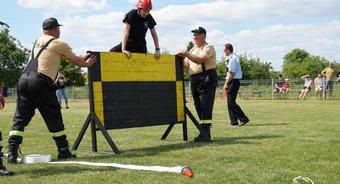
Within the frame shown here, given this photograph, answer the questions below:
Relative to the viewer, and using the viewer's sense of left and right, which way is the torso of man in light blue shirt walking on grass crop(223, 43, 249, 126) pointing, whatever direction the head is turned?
facing to the left of the viewer

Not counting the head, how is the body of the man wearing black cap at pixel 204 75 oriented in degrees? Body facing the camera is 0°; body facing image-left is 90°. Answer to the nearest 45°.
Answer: approximately 45°

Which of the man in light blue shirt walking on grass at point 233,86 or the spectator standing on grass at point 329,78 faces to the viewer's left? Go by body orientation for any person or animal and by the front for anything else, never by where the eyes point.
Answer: the man in light blue shirt walking on grass at point 233,86

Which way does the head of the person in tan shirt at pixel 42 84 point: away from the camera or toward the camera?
away from the camera

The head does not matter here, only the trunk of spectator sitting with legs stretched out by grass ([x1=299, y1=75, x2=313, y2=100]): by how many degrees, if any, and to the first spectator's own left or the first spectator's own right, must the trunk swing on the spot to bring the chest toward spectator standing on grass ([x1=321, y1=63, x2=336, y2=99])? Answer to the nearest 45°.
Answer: approximately 90° to the first spectator's own left

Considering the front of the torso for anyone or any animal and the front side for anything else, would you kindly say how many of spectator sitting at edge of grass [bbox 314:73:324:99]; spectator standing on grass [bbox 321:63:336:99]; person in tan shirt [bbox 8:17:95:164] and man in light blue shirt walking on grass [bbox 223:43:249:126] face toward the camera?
2

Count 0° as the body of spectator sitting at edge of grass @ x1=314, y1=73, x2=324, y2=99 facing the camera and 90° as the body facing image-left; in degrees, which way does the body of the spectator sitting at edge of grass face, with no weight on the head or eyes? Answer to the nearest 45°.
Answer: approximately 0°

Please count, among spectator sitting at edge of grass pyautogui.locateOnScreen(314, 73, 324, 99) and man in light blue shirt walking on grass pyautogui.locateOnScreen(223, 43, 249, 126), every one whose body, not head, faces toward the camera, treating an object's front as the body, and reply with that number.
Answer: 1
